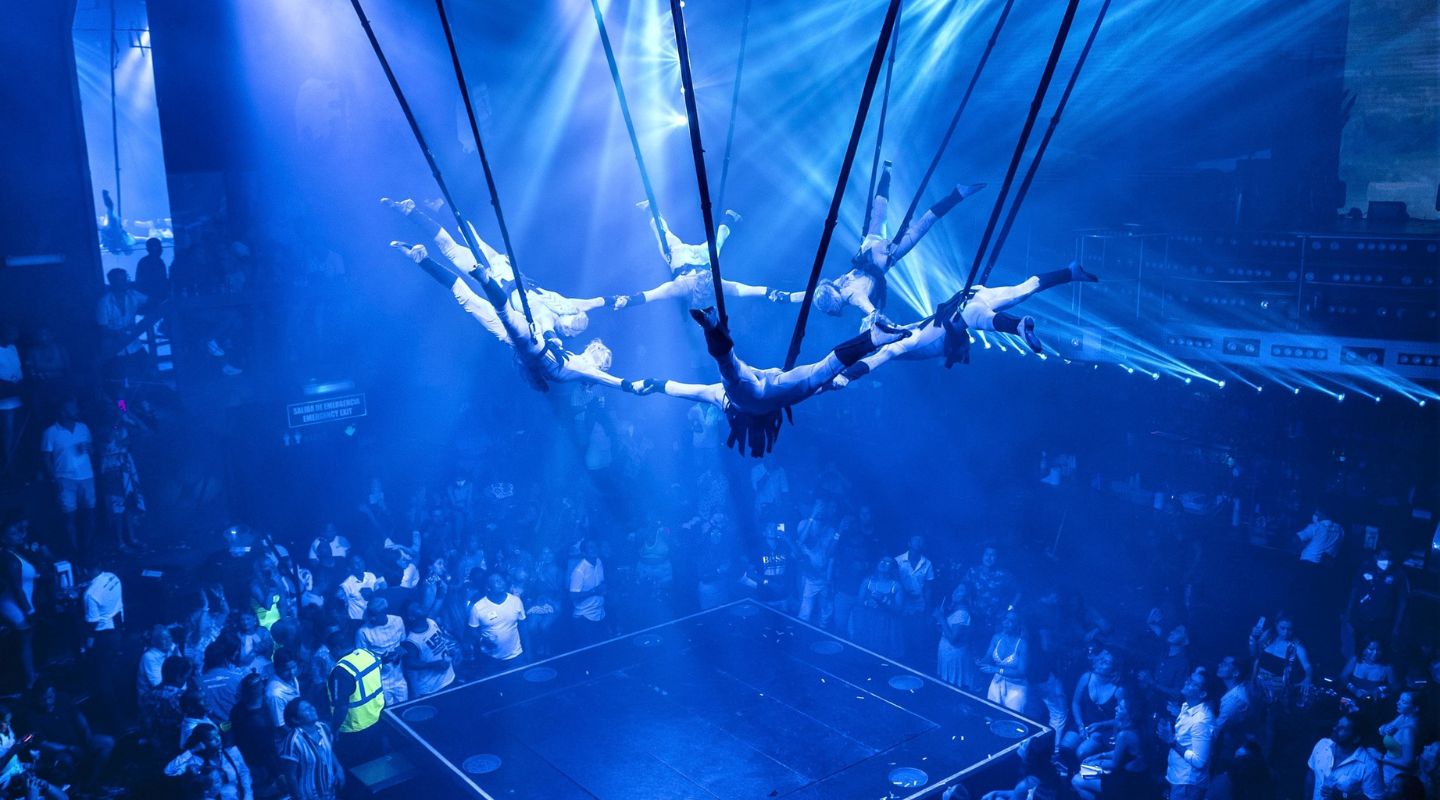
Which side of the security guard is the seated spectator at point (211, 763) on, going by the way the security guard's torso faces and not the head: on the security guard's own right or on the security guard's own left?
on the security guard's own left

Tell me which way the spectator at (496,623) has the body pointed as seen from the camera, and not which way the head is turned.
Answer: toward the camera
